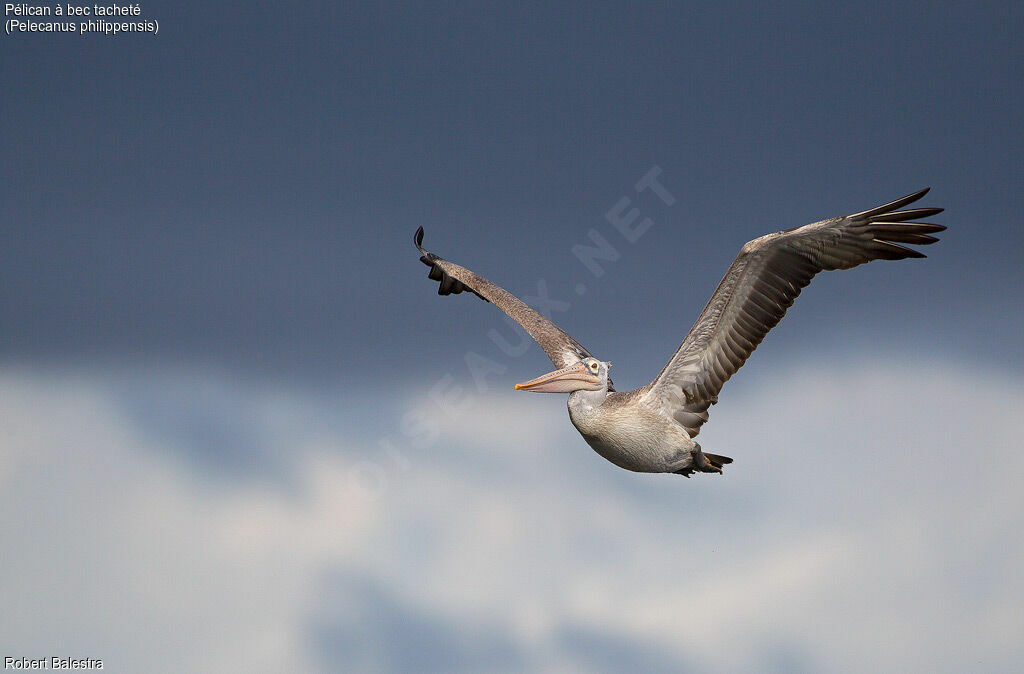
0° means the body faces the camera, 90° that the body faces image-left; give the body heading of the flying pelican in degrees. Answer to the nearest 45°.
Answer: approximately 45°
